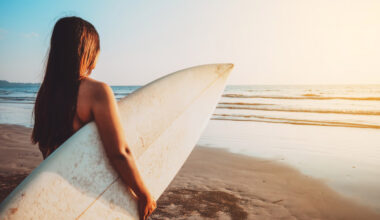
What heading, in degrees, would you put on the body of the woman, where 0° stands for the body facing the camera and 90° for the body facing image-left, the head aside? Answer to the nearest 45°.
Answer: approximately 225°
